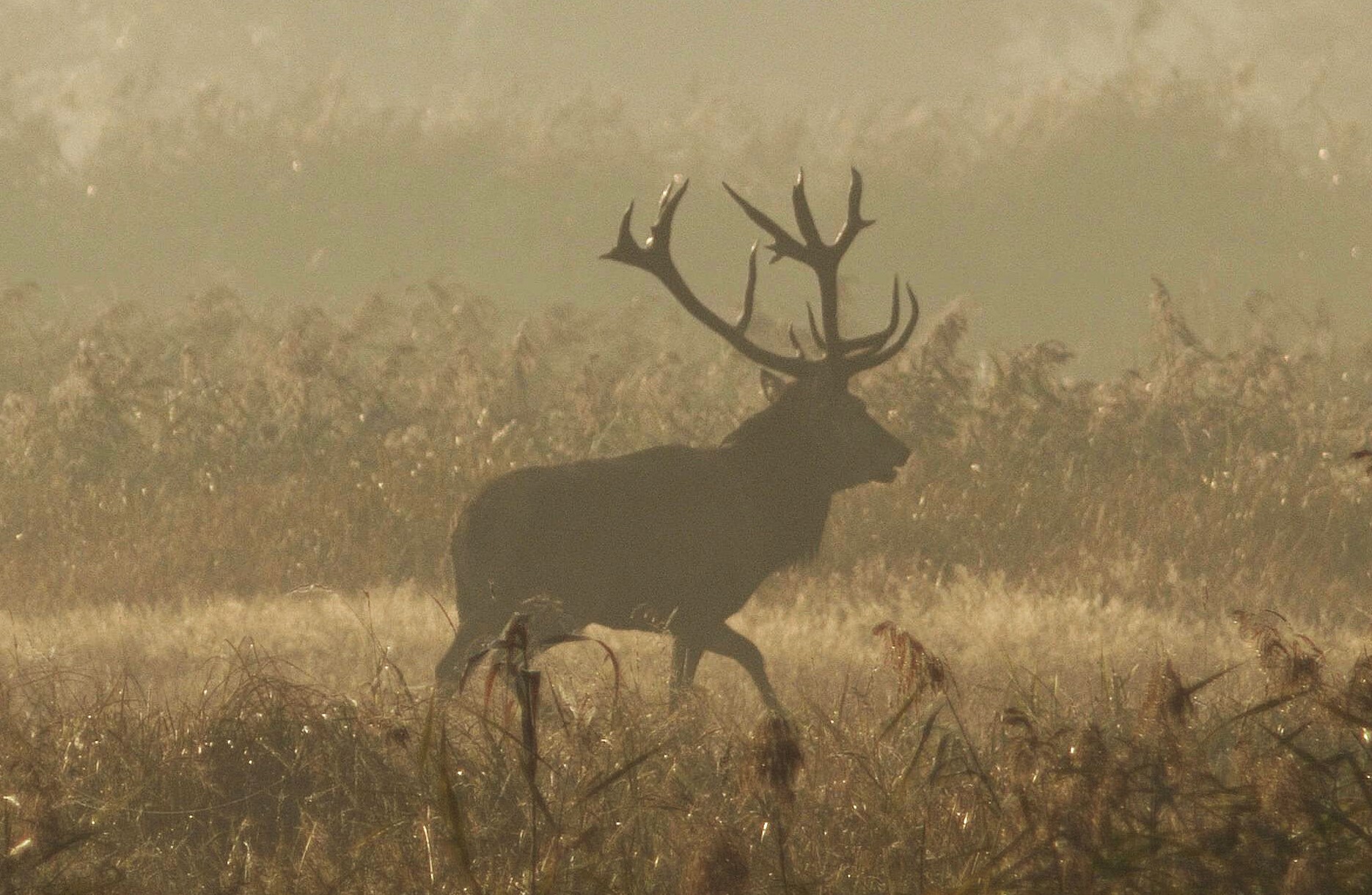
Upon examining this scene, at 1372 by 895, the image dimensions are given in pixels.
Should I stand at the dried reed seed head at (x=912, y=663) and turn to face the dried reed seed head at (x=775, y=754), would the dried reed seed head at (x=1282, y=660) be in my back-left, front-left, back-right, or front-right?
back-left

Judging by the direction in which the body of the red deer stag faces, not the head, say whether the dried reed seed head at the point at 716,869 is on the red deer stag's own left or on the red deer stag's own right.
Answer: on the red deer stag's own right

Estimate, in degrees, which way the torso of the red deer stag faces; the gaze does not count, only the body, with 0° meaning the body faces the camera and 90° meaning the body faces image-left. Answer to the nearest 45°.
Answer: approximately 270°

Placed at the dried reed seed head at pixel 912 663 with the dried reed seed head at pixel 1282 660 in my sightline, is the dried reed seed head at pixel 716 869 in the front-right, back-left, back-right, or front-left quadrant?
back-right

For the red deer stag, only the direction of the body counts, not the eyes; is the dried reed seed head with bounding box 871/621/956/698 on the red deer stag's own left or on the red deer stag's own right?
on the red deer stag's own right

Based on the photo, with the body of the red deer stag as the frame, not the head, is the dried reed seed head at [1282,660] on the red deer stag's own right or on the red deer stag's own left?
on the red deer stag's own right

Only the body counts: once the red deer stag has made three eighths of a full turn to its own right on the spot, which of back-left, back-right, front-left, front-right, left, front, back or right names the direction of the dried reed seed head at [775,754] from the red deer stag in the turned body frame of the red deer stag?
front-left
